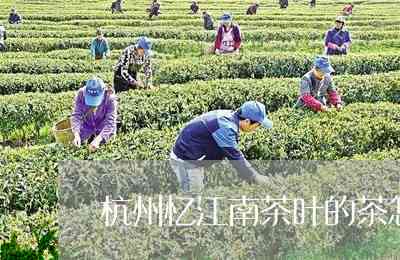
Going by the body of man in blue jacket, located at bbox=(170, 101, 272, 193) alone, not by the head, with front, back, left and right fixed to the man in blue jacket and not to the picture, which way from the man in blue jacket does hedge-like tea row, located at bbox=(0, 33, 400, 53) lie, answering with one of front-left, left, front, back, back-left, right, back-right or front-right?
left

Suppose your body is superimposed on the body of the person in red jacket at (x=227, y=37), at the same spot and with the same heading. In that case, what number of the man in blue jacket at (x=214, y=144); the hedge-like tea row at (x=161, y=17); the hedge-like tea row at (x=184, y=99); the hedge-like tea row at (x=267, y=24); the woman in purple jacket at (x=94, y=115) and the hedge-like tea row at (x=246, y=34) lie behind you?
3

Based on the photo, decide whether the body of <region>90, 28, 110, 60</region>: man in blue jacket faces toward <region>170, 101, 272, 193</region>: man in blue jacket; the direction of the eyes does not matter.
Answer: yes

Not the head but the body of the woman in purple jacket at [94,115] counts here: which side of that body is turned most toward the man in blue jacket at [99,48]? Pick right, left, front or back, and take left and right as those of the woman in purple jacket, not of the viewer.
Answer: back

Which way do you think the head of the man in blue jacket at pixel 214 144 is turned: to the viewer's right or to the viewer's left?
to the viewer's right

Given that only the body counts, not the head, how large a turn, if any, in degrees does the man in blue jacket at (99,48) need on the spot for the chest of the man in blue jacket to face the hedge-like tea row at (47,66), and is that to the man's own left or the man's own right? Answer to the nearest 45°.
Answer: approximately 45° to the man's own right

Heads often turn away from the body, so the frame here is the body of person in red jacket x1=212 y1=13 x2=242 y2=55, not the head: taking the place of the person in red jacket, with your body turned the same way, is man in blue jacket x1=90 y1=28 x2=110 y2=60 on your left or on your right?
on your right

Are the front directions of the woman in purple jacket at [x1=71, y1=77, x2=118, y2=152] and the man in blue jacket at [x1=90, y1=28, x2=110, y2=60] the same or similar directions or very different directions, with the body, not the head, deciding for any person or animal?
same or similar directions

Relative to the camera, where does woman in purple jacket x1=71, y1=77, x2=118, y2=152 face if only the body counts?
toward the camera

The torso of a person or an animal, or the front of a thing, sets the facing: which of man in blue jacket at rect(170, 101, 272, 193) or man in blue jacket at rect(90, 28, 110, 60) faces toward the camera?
man in blue jacket at rect(90, 28, 110, 60)

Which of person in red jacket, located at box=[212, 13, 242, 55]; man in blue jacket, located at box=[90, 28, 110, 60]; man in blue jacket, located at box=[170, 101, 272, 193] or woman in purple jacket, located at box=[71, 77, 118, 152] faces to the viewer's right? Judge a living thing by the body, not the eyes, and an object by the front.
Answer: man in blue jacket, located at box=[170, 101, 272, 193]

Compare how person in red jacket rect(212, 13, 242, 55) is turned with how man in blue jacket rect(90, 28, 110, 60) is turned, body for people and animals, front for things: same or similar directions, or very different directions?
same or similar directions

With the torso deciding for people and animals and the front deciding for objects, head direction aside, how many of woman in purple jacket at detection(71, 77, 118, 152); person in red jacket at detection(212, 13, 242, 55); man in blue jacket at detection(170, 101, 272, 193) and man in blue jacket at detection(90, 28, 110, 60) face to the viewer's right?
1

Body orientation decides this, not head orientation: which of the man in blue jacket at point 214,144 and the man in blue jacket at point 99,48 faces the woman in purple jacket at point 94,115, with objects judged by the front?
the man in blue jacket at point 99,48

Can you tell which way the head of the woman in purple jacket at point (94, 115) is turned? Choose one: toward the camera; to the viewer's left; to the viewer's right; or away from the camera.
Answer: toward the camera

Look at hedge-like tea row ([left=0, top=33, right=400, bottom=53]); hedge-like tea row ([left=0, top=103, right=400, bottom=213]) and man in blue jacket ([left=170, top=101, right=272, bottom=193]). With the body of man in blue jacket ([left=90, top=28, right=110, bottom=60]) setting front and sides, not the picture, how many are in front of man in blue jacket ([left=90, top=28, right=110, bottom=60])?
2

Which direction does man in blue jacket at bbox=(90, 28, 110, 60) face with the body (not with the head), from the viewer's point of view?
toward the camera

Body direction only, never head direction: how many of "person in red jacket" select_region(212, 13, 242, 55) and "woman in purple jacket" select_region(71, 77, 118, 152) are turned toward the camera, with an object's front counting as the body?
2

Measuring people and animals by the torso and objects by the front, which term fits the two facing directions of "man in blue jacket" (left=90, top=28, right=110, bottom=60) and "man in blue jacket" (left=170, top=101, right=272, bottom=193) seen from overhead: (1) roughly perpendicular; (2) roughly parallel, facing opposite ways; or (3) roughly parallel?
roughly perpendicular

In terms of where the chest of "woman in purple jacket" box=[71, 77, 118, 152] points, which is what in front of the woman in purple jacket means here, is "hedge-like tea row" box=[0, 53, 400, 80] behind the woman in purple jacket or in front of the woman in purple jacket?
behind

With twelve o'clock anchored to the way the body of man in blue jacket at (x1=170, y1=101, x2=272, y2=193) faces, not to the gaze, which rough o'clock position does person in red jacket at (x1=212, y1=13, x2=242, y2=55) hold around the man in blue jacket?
The person in red jacket is roughly at 9 o'clock from the man in blue jacket.

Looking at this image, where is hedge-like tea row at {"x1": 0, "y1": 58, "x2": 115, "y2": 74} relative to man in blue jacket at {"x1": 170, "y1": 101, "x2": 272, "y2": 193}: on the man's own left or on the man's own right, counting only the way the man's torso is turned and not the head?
on the man's own left

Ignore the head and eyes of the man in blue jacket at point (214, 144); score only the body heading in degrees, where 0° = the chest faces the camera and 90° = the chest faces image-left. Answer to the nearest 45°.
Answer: approximately 270°
